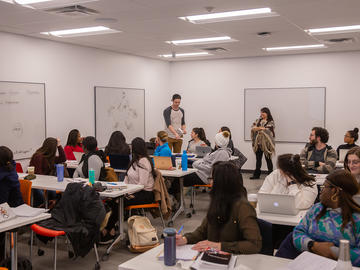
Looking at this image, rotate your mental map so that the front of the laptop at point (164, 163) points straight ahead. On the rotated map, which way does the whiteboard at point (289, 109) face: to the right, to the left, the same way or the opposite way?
the opposite way

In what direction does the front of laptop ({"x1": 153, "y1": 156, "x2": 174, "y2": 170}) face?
away from the camera

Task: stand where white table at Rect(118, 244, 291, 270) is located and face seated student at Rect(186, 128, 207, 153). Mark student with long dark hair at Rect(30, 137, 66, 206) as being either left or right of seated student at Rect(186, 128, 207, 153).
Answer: left

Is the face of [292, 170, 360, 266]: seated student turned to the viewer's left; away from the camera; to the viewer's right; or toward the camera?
to the viewer's left

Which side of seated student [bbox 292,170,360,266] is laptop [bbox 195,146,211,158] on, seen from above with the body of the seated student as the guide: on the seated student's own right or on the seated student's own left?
on the seated student's own right
